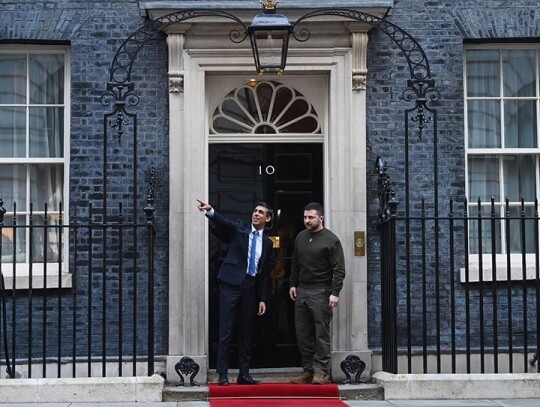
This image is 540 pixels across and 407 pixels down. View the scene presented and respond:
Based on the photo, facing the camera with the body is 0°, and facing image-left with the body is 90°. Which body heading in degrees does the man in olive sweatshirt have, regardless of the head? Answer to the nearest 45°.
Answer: approximately 45°

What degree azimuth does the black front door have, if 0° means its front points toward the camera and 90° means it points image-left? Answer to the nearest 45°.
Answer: approximately 0°
